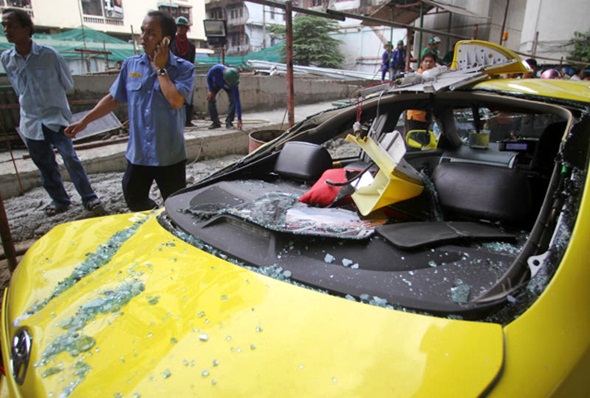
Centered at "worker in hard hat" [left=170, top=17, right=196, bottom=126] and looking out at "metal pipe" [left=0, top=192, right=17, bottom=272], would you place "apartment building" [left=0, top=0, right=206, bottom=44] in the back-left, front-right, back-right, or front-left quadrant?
back-right
